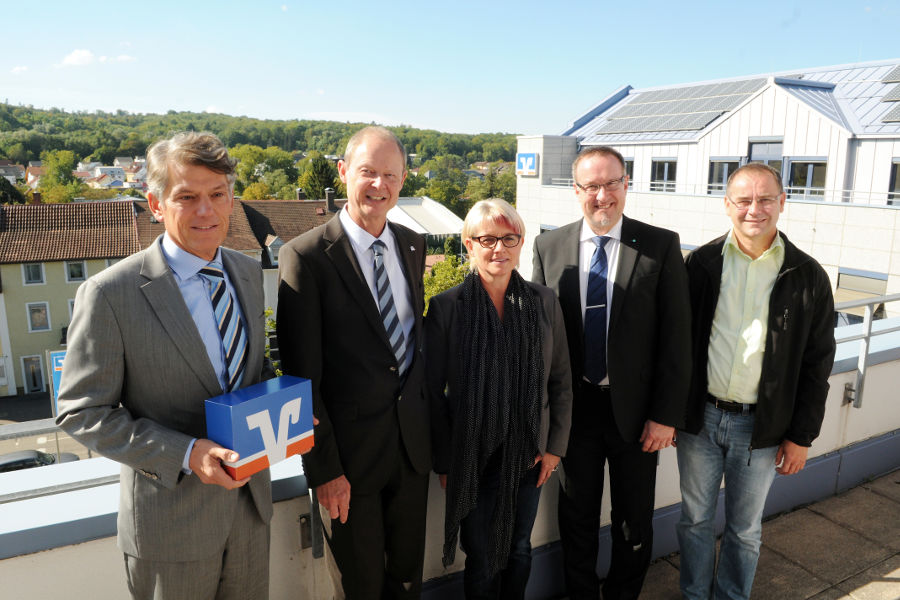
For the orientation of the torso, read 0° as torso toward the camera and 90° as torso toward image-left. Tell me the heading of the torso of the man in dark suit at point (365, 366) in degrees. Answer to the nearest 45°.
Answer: approximately 315°

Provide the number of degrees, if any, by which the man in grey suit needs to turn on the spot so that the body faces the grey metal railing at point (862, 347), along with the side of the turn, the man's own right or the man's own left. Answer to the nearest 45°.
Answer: approximately 45° to the man's own left

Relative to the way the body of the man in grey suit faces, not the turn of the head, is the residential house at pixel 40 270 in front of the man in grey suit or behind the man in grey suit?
behind

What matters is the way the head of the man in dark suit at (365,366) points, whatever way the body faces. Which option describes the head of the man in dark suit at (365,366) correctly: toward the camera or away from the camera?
toward the camera

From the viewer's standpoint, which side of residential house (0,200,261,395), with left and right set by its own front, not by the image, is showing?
front

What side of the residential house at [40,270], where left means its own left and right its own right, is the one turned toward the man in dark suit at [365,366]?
front

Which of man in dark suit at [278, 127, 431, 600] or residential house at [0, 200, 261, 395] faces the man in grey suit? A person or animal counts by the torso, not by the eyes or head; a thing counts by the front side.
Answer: the residential house

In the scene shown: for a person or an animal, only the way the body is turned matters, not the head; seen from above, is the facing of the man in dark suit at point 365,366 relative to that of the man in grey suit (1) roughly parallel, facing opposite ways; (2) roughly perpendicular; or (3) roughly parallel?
roughly parallel

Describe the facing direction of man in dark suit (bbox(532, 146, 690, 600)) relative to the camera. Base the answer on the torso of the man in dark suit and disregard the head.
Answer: toward the camera

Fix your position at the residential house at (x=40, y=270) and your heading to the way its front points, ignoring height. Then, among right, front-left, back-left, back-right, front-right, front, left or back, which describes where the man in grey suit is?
front

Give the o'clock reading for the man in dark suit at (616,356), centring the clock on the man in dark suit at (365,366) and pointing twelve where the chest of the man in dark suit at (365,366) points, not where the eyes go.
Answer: the man in dark suit at (616,356) is roughly at 10 o'clock from the man in dark suit at (365,366).

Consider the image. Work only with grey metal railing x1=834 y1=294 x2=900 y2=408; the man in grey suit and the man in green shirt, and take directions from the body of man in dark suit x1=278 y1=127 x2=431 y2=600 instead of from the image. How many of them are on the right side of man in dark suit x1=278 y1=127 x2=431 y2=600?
1

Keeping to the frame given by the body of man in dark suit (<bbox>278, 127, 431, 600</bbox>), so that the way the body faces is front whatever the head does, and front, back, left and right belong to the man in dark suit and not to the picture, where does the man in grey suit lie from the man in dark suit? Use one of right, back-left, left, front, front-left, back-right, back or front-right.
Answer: right
